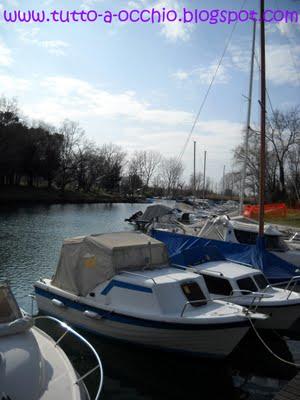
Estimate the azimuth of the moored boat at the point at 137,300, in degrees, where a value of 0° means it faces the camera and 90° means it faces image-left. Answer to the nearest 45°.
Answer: approximately 315°

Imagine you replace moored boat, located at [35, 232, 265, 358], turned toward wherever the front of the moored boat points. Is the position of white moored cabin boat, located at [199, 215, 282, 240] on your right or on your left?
on your left

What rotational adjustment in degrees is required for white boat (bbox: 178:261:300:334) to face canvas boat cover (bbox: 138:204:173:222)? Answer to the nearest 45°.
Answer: approximately 135° to its left

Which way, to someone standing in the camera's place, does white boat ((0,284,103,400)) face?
facing the viewer and to the right of the viewer

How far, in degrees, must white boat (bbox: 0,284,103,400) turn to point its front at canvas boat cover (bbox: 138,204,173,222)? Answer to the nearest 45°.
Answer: approximately 135° to its left

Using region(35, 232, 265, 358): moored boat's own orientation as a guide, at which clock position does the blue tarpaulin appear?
The blue tarpaulin is roughly at 9 o'clock from the moored boat.

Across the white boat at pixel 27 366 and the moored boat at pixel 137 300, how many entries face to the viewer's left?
0

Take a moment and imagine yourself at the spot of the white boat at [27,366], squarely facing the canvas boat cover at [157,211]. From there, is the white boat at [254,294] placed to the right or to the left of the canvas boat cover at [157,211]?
right

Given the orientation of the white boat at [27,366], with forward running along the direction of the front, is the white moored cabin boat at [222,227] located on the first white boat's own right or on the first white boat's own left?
on the first white boat's own left

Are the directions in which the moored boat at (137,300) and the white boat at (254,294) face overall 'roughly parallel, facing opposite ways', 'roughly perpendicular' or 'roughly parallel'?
roughly parallel

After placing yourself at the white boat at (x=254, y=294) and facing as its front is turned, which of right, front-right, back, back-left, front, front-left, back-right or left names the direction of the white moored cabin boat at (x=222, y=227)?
back-left

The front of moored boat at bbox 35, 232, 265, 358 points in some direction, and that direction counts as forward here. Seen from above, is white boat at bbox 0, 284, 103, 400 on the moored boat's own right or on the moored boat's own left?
on the moored boat's own right

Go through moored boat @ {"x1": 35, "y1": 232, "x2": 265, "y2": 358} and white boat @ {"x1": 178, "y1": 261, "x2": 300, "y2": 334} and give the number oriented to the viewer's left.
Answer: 0
